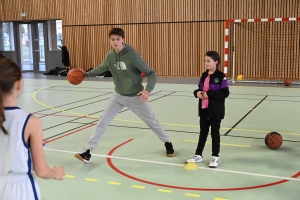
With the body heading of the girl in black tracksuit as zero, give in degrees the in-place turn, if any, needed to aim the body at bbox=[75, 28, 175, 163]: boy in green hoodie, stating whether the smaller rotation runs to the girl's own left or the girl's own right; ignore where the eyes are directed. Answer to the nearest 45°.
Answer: approximately 45° to the girl's own right

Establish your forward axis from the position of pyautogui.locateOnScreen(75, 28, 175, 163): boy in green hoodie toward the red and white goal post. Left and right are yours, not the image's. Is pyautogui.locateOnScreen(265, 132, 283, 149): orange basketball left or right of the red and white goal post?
right

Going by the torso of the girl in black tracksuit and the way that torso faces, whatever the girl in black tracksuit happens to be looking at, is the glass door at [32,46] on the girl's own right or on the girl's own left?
on the girl's own right

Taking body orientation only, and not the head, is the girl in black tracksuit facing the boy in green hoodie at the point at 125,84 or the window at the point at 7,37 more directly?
the boy in green hoodie

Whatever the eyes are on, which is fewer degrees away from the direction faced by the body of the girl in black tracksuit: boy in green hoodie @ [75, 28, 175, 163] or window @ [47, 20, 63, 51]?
the boy in green hoodie

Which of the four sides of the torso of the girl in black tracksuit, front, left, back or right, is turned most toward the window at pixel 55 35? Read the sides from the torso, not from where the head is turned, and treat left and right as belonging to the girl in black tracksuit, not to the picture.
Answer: right

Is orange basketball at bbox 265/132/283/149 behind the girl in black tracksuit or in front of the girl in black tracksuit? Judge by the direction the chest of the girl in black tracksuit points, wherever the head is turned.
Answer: behind

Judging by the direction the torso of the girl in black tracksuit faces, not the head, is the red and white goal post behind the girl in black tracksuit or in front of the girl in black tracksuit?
behind

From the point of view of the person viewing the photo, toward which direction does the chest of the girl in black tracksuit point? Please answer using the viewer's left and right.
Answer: facing the viewer and to the left of the viewer
